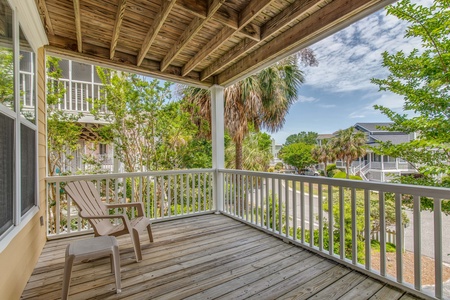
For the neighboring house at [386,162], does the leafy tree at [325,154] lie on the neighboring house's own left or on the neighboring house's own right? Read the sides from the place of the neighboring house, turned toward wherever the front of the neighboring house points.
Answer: on the neighboring house's own right

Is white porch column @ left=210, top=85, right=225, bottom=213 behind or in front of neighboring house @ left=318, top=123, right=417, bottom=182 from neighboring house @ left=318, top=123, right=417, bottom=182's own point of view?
in front

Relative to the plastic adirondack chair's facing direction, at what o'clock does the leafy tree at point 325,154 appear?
The leafy tree is roughly at 10 o'clock from the plastic adirondack chair.

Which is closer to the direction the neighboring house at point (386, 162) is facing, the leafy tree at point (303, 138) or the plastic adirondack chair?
the plastic adirondack chair

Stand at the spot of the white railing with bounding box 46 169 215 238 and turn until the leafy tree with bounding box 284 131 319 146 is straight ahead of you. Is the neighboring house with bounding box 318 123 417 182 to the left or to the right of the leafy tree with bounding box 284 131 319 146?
right

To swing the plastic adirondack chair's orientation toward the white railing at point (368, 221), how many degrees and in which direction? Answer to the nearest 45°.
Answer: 0° — it already faces it

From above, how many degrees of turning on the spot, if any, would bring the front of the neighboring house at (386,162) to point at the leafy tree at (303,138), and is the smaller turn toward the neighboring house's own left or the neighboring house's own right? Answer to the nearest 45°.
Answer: approximately 90° to the neighboring house's own right

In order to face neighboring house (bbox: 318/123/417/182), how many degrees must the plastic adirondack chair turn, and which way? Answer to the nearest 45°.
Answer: approximately 45° to its left

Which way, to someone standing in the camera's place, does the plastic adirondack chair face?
facing the viewer and to the right of the viewer

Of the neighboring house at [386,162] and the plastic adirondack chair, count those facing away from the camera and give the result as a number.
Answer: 0

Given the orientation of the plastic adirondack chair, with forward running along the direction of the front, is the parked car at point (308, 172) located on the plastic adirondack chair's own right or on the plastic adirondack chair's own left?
on the plastic adirondack chair's own left

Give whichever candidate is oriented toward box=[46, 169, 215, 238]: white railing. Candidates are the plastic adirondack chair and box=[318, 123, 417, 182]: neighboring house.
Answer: the neighboring house

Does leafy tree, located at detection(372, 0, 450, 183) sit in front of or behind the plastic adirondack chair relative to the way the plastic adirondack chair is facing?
in front

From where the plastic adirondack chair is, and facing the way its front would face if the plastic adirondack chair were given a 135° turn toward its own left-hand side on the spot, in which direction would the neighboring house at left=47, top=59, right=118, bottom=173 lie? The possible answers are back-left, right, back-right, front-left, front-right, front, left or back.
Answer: front
